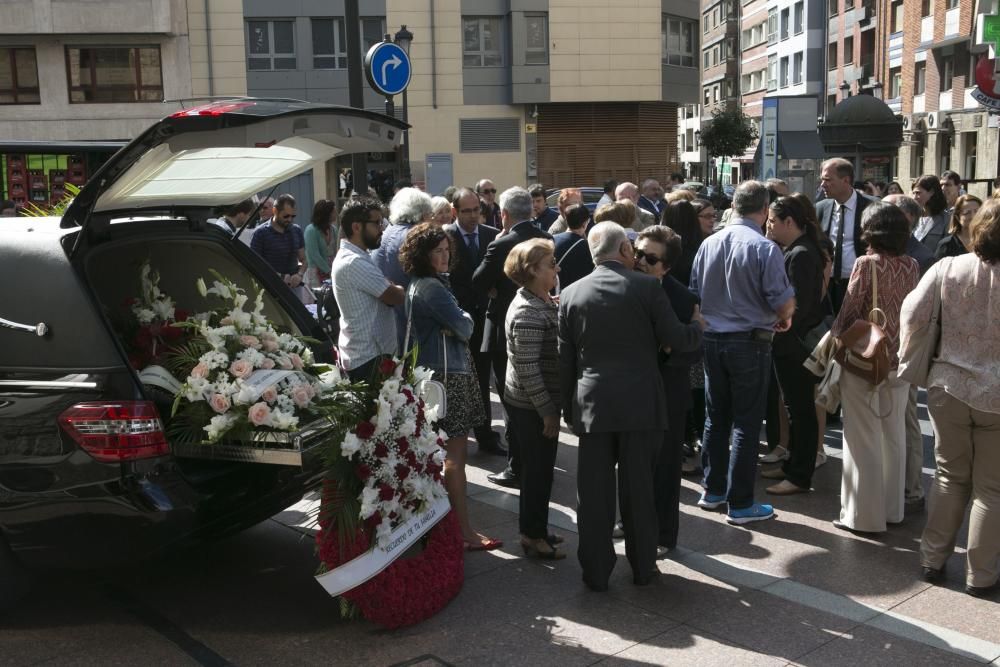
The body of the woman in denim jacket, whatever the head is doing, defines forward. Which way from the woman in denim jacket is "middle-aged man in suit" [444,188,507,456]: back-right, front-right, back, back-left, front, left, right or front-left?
left

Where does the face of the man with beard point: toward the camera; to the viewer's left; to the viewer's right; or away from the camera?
to the viewer's right

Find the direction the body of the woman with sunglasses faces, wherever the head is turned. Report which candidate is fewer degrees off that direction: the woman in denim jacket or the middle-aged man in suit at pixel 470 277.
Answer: the woman in denim jacket

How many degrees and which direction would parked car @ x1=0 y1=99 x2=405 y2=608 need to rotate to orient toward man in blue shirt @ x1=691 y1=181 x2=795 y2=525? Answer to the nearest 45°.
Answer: approximately 135° to its right

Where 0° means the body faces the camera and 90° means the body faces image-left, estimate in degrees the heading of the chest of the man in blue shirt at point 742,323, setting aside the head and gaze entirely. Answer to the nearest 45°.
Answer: approximately 225°

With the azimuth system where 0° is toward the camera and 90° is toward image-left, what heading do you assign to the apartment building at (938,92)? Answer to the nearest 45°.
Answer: approximately 45°

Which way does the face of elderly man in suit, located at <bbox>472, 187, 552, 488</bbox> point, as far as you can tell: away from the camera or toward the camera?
away from the camera

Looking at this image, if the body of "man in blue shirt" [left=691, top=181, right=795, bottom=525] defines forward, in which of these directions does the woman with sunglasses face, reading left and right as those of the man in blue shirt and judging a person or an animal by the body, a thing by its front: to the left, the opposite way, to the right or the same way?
the opposite way

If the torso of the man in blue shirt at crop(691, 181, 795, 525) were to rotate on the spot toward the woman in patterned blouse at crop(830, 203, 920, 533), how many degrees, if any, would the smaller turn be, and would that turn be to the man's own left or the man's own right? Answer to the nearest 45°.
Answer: approximately 45° to the man's own right

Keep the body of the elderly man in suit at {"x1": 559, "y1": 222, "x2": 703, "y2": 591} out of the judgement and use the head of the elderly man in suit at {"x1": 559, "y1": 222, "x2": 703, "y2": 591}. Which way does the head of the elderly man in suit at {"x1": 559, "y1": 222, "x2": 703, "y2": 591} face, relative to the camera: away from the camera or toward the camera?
away from the camera

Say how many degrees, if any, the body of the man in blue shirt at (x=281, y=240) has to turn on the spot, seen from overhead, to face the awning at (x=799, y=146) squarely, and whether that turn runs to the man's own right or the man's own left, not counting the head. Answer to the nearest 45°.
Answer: approximately 90° to the man's own left
